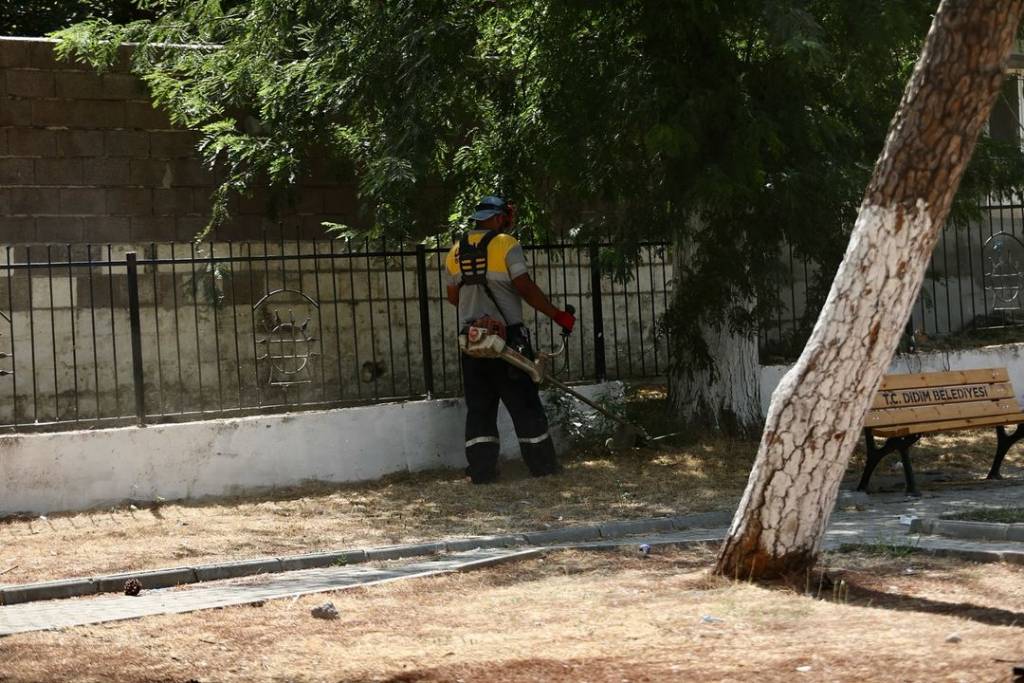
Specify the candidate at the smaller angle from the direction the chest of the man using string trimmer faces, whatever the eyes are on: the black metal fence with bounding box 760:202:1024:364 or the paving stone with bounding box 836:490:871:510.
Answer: the black metal fence

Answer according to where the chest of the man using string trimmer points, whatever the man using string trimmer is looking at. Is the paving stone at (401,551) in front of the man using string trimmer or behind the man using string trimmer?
behind

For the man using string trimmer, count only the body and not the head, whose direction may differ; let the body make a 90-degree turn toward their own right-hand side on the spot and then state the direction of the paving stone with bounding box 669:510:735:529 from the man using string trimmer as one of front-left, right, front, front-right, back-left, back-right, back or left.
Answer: front

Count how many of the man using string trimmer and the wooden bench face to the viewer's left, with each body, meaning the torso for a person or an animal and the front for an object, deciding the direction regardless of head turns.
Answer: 0

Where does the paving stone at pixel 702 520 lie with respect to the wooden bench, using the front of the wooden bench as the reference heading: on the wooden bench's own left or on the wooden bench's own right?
on the wooden bench's own right

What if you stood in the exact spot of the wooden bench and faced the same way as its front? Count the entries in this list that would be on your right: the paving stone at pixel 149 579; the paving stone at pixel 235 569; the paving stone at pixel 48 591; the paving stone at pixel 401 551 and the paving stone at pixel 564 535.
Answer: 5

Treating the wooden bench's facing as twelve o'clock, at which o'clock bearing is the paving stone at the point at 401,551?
The paving stone is roughly at 3 o'clock from the wooden bench.

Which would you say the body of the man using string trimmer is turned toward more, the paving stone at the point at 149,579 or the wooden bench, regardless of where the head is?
the wooden bench

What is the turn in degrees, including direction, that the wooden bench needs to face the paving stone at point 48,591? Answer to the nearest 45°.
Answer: approximately 90° to its right

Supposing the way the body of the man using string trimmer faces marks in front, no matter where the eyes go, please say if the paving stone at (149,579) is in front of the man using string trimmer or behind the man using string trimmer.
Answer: behind

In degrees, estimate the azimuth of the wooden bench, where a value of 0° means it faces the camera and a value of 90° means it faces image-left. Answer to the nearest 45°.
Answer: approximately 315°

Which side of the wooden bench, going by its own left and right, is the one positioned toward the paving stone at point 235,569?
right

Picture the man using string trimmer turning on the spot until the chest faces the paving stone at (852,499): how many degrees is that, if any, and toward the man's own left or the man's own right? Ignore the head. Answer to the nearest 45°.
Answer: approximately 45° to the man's own right

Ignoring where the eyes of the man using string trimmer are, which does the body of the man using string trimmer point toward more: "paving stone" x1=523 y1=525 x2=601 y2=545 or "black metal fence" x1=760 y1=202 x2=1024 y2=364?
the black metal fence

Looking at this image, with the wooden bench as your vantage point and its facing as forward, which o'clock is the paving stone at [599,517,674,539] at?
The paving stone is roughly at 3 o'clock from the wooden bench.

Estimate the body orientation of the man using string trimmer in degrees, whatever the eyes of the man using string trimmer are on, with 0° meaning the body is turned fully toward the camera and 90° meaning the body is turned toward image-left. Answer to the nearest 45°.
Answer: approximately 225°
